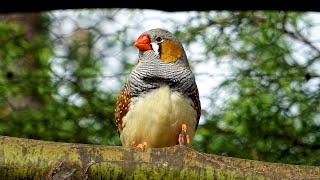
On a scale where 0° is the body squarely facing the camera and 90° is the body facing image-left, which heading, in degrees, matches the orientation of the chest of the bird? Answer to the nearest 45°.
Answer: approximately 0°
